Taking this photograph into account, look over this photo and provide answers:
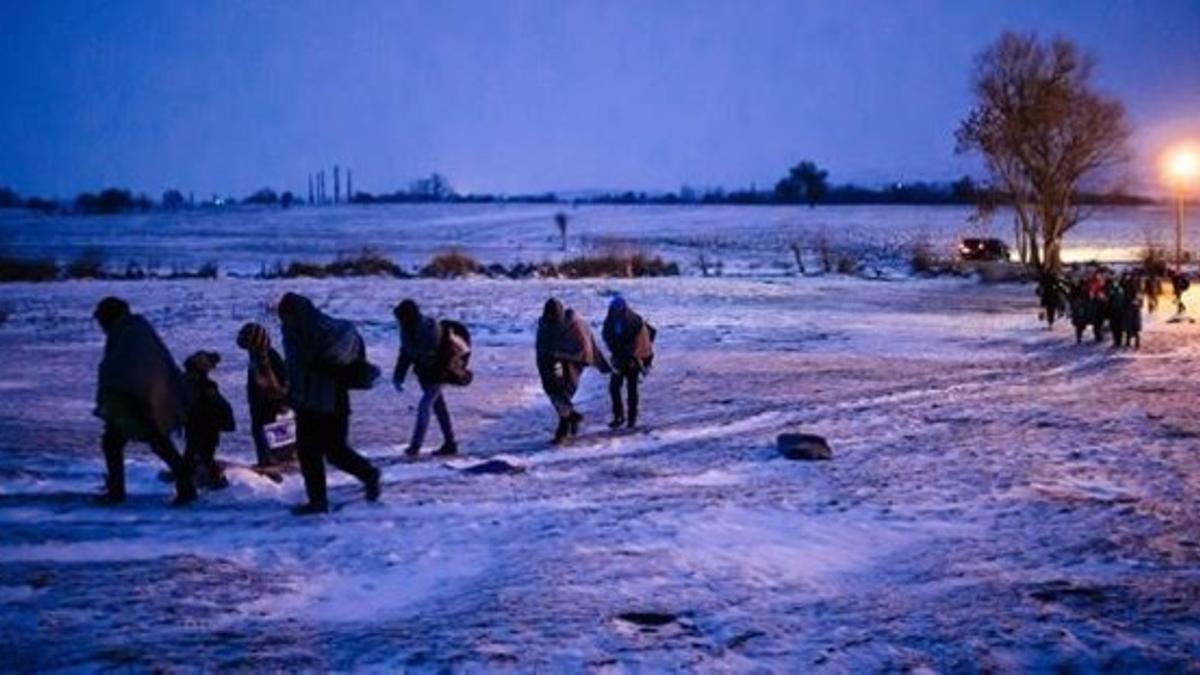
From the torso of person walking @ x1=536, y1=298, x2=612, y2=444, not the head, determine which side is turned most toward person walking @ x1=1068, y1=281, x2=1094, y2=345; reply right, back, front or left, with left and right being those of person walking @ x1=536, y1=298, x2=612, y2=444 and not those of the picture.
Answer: back

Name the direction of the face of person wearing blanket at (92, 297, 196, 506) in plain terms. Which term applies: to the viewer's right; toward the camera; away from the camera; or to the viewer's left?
to the viewer's left

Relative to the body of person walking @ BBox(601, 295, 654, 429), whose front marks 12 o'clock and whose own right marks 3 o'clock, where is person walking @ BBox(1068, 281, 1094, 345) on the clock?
person walking @ BBox(1068, 281, 1094, 345) is roughly at 6 o'clock from person walking @ BBox(601, 295, 654, 429).

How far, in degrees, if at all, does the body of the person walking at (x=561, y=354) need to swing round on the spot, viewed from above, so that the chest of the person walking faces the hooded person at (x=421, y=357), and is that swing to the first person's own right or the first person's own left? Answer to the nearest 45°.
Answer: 0° — they already face them

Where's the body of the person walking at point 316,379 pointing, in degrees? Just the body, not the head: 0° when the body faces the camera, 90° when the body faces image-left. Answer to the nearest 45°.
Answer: approximately 90°

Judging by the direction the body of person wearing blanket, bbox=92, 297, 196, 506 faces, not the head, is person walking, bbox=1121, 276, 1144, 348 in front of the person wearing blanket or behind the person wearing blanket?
behind

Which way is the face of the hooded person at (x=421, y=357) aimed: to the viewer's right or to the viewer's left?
to the viewer's left
